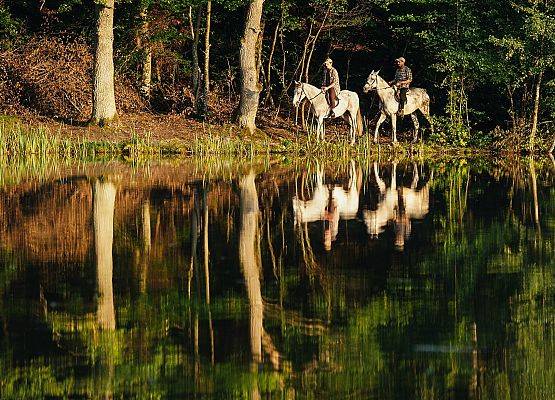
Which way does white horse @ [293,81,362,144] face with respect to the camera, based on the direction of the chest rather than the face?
to the viewer's left

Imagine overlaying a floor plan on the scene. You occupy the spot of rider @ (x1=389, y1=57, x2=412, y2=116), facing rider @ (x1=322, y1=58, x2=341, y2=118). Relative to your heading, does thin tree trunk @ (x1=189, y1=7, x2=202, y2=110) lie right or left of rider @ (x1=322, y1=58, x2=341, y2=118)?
right

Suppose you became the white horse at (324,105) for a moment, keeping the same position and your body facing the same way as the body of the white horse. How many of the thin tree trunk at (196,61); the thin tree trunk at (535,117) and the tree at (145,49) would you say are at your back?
1

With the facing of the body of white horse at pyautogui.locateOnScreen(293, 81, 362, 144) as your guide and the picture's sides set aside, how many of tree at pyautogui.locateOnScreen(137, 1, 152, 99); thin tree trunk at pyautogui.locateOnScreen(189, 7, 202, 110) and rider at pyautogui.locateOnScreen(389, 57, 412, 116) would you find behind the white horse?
1

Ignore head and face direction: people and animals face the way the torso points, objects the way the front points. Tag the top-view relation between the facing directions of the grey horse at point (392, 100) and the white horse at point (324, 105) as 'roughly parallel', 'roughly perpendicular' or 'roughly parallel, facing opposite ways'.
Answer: roughly parallel

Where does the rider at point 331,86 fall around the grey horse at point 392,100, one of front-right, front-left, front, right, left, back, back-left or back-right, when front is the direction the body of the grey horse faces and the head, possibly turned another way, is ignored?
front-left

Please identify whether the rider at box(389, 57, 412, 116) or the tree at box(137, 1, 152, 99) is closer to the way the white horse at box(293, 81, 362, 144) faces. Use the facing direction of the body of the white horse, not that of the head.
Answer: the tree

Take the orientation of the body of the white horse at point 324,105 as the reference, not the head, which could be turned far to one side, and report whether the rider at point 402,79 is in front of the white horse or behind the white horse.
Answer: behind

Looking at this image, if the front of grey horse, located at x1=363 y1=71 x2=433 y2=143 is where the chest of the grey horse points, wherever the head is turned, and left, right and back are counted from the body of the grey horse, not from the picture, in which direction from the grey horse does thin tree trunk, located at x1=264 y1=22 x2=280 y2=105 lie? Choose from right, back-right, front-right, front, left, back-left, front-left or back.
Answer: front-right

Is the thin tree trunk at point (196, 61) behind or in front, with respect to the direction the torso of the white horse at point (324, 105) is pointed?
in front

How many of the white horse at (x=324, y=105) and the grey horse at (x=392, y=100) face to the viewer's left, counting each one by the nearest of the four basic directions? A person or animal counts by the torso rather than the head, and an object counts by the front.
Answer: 2

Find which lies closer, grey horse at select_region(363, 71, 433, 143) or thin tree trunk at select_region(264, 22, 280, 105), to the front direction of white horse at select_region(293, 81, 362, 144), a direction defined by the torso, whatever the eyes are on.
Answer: the thin tree trunk

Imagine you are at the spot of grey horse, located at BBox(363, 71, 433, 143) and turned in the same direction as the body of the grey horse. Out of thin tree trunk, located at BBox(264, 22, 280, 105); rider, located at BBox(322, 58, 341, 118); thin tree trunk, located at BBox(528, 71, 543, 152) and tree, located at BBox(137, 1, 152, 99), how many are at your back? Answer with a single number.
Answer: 1

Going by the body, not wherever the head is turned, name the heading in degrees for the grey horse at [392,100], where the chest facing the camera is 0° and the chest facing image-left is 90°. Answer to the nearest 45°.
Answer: approximately 90°

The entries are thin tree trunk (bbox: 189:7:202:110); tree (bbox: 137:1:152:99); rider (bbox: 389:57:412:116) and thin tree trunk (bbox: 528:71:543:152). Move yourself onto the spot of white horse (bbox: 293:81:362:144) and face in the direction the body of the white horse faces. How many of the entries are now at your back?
2
